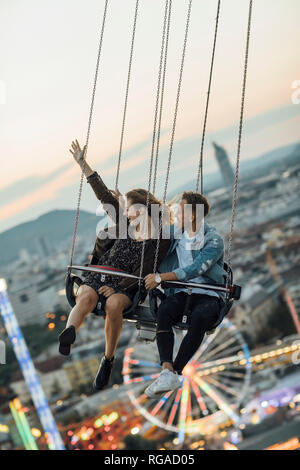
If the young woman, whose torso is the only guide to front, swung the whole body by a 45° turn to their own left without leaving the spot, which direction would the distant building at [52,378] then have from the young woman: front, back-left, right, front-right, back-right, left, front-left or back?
back

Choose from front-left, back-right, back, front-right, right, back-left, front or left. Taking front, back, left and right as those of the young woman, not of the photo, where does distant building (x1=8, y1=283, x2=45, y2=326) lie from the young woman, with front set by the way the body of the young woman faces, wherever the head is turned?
back-right

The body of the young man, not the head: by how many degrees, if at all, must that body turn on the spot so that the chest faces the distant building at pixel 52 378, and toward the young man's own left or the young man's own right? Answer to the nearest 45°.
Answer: approximately 135° to the young man's own right

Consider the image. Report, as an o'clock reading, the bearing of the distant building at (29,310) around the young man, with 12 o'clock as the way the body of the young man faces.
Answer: The distant building is roughly at 4 o'clock from the young man.

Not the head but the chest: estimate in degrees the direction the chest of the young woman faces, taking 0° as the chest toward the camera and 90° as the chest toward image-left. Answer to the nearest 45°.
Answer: approximately 45°

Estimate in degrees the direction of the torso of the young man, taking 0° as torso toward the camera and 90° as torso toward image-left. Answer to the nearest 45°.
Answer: approximately 45°
